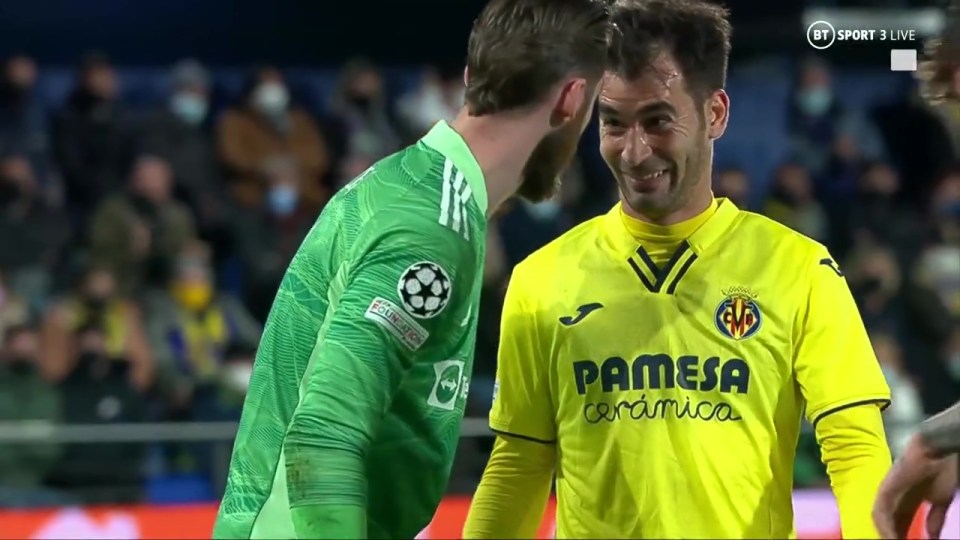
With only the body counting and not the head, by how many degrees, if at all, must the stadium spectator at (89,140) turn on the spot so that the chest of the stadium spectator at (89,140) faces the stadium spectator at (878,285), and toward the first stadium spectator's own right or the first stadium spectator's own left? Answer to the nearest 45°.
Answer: approximately 90° to the first stadium spectator's own left

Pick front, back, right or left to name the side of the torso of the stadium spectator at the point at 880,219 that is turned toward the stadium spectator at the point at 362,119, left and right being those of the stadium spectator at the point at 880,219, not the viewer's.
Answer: right

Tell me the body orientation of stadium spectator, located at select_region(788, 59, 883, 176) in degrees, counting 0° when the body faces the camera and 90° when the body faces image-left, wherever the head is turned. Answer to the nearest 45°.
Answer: approximately 0°

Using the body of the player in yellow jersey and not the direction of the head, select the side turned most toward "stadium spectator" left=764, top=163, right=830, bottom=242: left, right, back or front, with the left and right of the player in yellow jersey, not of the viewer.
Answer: back

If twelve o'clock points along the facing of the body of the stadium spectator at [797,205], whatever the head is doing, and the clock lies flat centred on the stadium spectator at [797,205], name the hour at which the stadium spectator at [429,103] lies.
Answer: the stadium spectator at [429,103] is roughly at 3 o'clock from the stadium spectator at [797,205].

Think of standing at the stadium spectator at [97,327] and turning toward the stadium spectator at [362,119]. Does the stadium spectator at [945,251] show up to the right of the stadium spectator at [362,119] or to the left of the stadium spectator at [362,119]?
right

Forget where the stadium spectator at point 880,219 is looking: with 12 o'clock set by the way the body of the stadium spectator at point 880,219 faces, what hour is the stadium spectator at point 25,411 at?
the stadium spectator at point 25,411 is roughly at 2 o'clock from the stadium spectator at point 880,219.
